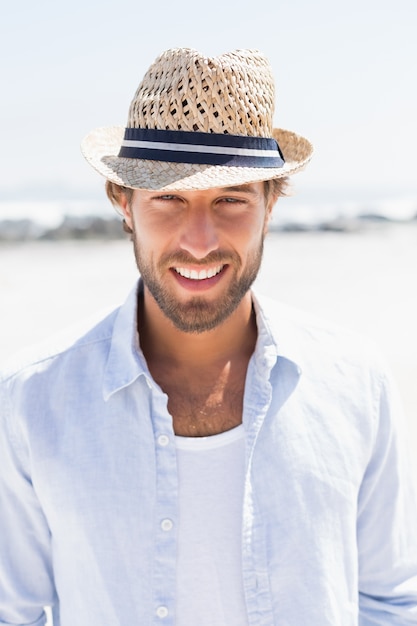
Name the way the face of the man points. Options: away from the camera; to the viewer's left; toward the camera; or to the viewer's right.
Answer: toward the camera

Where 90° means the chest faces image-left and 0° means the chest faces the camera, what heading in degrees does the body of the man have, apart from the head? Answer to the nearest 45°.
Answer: approximately 0°
